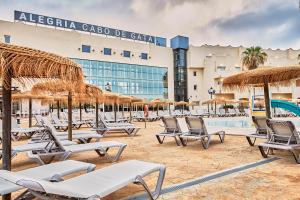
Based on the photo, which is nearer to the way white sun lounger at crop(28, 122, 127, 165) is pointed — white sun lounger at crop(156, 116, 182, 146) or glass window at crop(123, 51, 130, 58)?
the white sun lounger

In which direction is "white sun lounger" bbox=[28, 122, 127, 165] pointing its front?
to the viewer's right

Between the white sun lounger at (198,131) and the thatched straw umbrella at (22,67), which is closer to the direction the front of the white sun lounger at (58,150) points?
the white sun lounger

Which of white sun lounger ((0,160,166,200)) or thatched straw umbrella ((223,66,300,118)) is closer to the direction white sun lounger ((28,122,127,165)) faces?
the thatched straw umbrella
